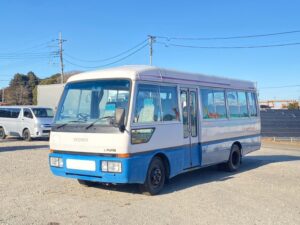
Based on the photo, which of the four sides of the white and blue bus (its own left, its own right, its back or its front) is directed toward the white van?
right

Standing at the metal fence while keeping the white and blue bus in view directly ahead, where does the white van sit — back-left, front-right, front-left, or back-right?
front-right

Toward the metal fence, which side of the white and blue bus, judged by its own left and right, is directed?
back

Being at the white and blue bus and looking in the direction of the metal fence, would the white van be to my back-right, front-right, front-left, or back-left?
front-left

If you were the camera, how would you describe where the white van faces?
facing the viewer and to the right of the viewer

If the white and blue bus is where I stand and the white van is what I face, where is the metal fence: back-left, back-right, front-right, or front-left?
front-right

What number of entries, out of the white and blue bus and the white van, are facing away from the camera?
0

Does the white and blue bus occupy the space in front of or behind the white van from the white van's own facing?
in front
